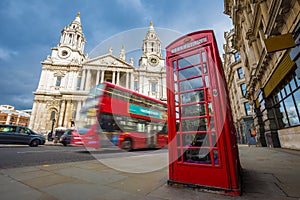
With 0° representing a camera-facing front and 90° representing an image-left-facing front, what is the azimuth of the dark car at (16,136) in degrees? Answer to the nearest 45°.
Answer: approximately 270°

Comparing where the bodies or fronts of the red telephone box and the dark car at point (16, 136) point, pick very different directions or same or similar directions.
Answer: very different directions

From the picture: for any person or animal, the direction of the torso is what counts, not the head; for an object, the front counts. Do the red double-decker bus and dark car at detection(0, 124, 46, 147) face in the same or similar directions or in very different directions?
very different directions

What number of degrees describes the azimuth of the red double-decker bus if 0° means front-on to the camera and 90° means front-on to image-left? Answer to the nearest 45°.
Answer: approximately 45°

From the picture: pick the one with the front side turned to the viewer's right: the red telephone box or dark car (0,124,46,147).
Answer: the dark car

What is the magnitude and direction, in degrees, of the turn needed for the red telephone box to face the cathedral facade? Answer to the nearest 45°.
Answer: approximately 90° to its right

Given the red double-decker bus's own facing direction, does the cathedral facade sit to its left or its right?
on its right

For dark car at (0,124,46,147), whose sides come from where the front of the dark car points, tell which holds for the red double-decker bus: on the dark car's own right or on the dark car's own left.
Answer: on the dark car's own right
